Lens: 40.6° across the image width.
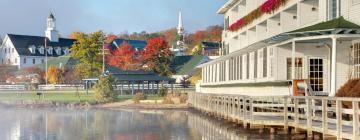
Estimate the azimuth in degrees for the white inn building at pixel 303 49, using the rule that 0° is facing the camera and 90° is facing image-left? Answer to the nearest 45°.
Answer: approximately 45°
